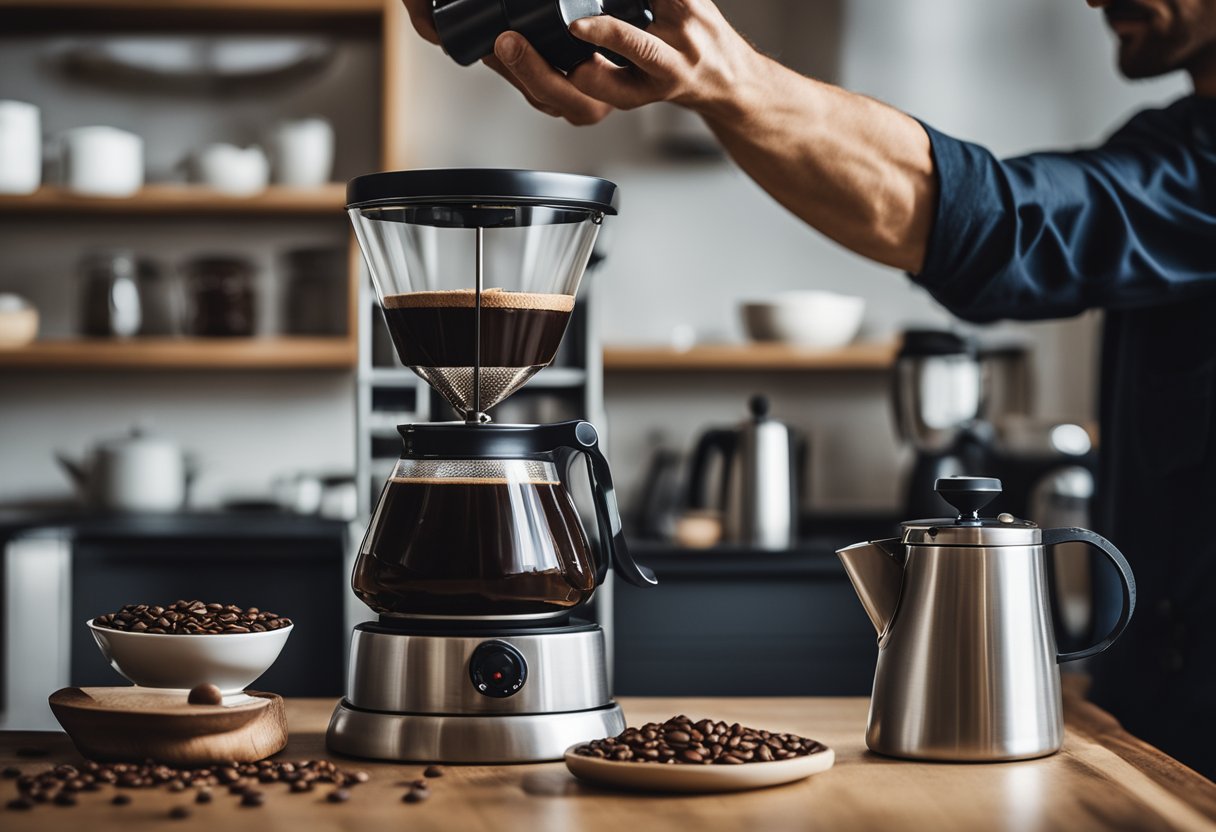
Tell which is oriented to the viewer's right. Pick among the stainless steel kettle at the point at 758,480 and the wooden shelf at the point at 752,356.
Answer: the stainless steel kettle

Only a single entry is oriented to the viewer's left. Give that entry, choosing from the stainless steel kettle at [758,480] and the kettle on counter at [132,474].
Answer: the kettle on counter

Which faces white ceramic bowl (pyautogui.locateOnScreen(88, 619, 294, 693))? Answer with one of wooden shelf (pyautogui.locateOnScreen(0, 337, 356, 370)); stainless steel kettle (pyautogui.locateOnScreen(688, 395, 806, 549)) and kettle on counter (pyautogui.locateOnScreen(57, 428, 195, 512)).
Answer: the wooden shelf

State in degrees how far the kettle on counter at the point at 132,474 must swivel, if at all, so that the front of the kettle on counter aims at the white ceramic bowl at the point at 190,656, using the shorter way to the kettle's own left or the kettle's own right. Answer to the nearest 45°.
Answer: approximately 90° to the kettle's own left

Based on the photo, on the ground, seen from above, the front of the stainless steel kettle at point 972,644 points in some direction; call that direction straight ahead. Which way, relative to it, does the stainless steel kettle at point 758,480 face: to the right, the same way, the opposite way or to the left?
the opposite way

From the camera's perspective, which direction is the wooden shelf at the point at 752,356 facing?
toward the camera

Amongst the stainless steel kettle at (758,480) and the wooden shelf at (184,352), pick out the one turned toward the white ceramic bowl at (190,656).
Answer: the wooden shelf

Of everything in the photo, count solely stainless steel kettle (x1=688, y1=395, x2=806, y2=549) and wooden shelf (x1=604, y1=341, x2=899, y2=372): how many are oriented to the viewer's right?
1

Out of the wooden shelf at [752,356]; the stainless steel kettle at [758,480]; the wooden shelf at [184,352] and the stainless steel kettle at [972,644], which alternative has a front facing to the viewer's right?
the stainless steel kettle at [758,480]

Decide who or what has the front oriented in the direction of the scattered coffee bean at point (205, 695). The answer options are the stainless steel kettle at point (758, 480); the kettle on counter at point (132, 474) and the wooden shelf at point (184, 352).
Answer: the wooden shelf

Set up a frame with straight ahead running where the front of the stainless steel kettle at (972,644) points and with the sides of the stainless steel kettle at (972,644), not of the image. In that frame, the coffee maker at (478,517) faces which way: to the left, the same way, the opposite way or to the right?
to the left

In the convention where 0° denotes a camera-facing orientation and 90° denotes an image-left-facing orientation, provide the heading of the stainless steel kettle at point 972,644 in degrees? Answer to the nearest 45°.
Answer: approximately 90°

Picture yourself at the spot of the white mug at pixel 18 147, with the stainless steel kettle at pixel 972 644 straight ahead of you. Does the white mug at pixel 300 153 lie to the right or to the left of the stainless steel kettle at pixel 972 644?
left

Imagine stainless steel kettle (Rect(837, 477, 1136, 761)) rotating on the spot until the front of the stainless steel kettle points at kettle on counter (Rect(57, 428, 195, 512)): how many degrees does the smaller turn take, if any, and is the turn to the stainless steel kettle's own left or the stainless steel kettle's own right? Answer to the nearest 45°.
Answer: approximately 45° to the stainless steel kettle's own right

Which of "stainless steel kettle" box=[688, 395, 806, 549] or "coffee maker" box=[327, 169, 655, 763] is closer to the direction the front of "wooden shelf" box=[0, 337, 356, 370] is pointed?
the coffee maker

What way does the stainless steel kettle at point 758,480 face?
to the viewer's right

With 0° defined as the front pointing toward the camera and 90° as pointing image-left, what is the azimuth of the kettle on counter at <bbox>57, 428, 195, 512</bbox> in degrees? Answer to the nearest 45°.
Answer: approximately 90°
